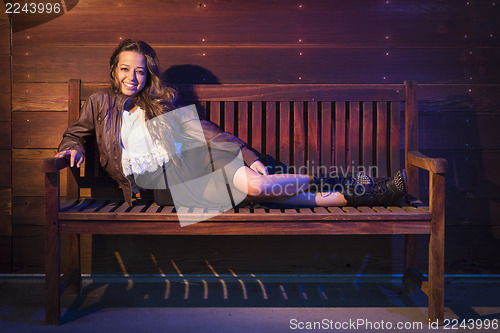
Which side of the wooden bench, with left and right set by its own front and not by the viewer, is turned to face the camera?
front
